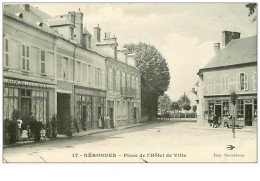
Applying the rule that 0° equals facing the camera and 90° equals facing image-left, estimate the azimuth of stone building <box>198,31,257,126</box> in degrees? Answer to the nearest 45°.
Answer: approximately 45°

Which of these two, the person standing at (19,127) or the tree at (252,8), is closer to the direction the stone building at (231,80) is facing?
the person standing

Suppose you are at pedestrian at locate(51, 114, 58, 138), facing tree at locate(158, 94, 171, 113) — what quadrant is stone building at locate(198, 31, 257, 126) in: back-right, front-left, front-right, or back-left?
front-right

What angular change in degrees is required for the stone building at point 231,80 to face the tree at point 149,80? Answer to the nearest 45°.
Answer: approximately 90° to its right

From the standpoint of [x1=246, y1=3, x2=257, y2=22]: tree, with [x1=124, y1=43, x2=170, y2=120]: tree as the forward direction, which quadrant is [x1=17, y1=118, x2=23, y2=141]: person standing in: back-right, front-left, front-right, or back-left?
front-left

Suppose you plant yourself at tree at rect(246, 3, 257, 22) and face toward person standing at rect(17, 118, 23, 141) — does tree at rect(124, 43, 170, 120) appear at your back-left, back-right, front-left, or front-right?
front-right

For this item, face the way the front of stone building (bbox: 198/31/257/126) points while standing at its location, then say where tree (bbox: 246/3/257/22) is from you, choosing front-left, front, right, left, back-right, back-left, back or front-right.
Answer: front-left

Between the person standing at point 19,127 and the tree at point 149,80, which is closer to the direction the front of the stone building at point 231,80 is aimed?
the person standing

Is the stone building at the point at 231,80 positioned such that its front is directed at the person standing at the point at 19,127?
yes
